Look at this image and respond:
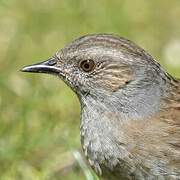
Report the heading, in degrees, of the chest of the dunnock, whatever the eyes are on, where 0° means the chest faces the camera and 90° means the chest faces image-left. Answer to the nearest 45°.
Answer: approximately 90°
